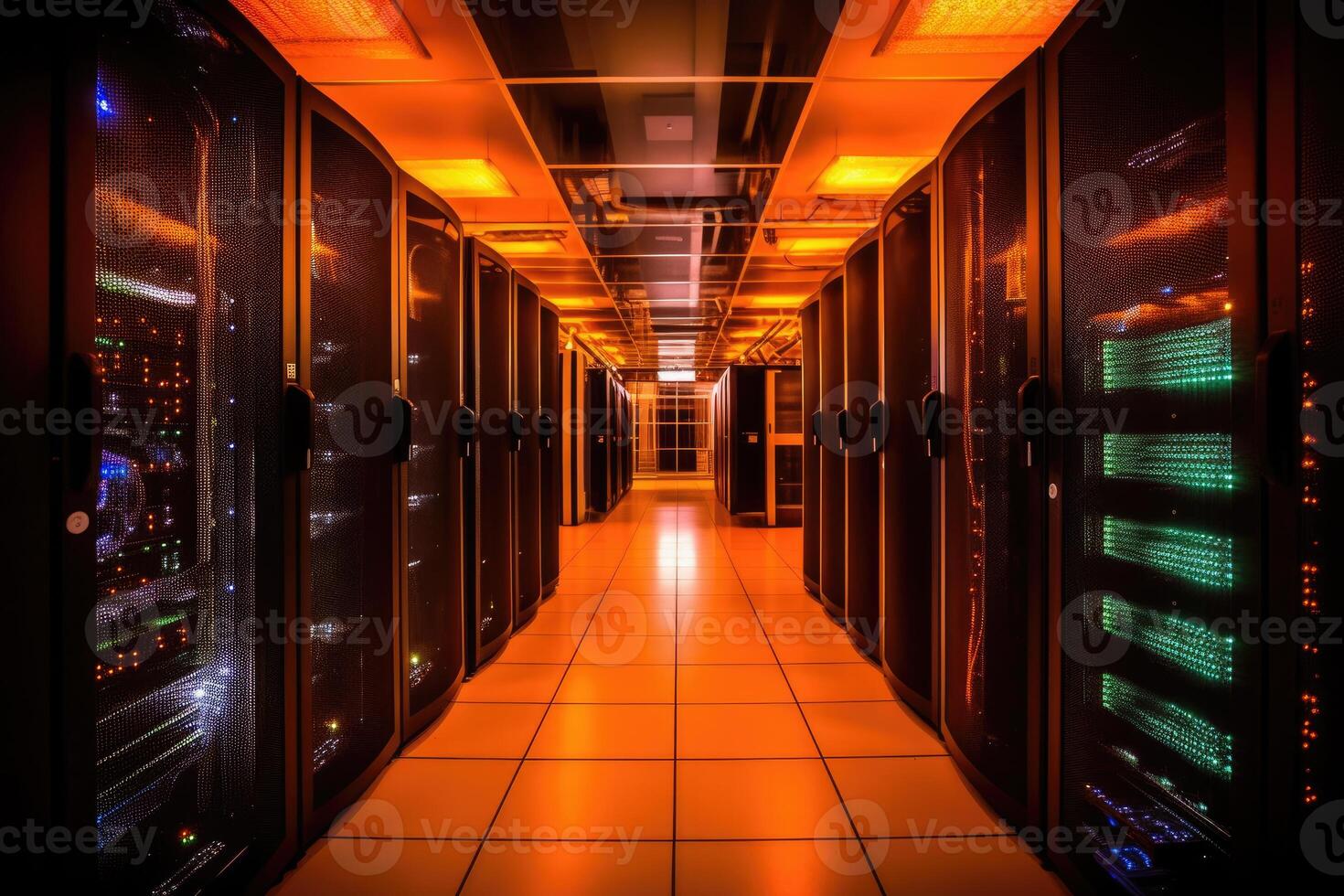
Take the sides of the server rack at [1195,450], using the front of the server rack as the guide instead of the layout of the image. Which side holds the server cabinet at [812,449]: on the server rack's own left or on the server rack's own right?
on the server rack's own right

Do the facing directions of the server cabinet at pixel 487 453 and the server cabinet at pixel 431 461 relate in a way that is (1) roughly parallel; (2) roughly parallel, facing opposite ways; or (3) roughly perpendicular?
roughly parallel

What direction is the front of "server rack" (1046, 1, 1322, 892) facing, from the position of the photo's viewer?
facing the viewer and to the left of the viewer

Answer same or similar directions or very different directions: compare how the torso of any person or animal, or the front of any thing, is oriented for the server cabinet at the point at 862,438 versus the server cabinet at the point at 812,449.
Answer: same or similar directions

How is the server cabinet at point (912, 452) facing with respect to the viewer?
to the viewer's left

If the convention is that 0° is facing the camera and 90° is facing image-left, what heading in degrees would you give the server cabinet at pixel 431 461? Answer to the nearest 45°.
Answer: approximately 270°

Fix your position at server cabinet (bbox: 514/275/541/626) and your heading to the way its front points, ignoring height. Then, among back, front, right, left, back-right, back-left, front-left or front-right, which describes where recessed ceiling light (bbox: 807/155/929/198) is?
front

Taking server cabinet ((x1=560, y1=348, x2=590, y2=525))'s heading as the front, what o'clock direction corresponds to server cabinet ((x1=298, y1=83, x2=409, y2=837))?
server cabinet ((x1=298, y1=83, x2=409, y2=837)) is roughly at 3 o'clock from server cabinet ((x1=560, y1=348, x2=590, y2=525)).

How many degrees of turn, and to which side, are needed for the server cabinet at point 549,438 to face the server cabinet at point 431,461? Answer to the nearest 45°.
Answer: approximately 90° to its right

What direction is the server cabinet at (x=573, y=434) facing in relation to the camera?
to the viewer's right

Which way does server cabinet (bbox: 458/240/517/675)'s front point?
to the viewer's right

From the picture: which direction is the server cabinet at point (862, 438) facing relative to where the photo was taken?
to the viewer's left

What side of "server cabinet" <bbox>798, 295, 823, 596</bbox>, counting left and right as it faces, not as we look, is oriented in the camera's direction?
left
